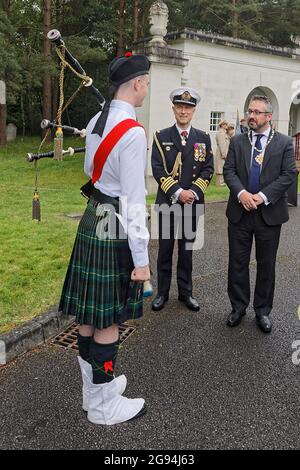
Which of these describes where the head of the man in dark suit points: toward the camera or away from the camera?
toward the camera

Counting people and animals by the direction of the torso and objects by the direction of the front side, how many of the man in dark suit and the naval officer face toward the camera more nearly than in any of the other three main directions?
2

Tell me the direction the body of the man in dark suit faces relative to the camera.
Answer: toward the camera

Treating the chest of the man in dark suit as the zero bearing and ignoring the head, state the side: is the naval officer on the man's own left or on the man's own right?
on the man's own right

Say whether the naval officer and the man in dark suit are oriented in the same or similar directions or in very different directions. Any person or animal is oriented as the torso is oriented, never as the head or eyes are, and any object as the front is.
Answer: same or similar directions

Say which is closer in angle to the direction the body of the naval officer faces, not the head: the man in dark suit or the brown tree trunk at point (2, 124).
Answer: the man in dark suit

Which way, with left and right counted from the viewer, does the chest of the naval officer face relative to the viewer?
facing the viewer

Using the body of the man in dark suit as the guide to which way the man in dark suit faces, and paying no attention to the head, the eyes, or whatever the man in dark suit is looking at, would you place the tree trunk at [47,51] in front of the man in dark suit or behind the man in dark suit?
behind

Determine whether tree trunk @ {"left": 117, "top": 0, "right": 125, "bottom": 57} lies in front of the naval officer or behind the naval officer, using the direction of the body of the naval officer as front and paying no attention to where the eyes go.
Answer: behind
